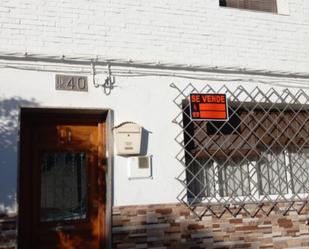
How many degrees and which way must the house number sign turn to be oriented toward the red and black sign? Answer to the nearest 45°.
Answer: approximately 90° to its left

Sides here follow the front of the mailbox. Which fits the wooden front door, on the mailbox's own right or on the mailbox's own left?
on the mailbox's own right

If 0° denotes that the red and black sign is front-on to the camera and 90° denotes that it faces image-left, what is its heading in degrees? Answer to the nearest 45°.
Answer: approximately 0°

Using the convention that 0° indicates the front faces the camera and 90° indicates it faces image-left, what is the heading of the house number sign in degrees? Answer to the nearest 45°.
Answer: approximately 0°
